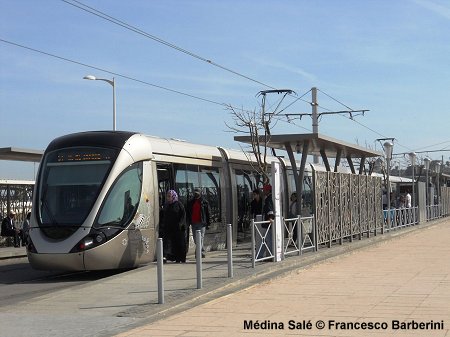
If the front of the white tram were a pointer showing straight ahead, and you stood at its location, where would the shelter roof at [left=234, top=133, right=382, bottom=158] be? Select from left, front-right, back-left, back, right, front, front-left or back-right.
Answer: back

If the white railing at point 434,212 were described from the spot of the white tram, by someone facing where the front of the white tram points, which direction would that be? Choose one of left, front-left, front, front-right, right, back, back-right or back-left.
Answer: back

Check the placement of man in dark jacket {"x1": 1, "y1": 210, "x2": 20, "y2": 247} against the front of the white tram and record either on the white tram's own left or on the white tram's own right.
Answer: on the white tram's own right

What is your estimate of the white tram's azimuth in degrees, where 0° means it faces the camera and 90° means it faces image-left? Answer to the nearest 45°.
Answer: approximately 45°

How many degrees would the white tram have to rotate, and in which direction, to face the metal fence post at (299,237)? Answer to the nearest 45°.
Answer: approximately 180°

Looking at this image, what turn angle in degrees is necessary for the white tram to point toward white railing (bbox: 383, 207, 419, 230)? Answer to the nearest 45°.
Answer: approximately 180°

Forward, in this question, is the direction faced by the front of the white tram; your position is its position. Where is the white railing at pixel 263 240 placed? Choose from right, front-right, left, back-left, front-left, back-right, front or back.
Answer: back-left

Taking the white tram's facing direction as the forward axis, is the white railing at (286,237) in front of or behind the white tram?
behind
